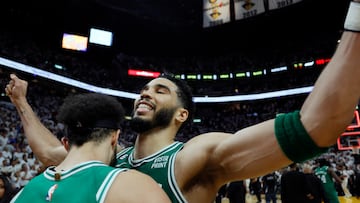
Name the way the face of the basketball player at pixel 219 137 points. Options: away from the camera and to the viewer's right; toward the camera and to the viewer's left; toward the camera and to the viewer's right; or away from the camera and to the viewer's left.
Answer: toward the camera and to the viewer's left

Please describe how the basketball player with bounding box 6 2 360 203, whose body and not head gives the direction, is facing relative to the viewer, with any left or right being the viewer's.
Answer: facing the viewer and to the left of the viewer
